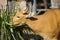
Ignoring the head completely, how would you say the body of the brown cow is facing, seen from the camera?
to the viewer's left
